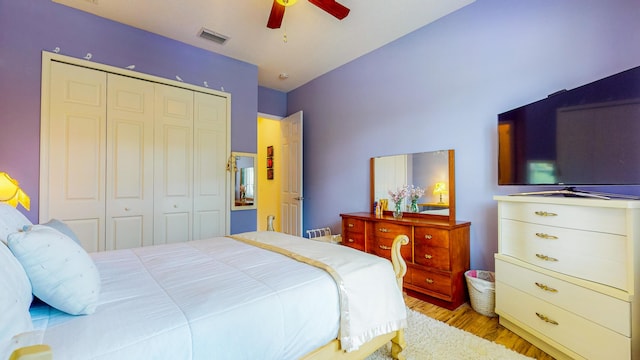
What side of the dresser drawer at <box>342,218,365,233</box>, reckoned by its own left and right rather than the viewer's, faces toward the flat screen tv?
left

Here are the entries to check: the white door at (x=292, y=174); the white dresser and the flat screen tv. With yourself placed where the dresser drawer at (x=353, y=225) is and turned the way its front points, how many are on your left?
2

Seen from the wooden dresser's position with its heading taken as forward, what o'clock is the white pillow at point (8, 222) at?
The white pillow is roughly at 12 o'clock from the wooden dresser.

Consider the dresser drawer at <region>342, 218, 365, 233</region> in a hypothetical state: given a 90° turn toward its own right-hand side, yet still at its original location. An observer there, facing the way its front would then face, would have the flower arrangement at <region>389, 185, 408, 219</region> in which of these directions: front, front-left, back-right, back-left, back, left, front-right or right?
back-right

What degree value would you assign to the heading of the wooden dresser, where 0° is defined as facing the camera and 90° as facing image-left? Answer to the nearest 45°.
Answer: approximately 45°

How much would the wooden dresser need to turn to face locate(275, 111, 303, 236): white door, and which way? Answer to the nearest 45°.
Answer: approximately 90° to its right

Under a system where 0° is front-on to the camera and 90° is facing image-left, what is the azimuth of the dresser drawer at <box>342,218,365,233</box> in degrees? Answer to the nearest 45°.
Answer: approximately 45°

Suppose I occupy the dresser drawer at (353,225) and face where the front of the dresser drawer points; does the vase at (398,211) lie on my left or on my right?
on my left
